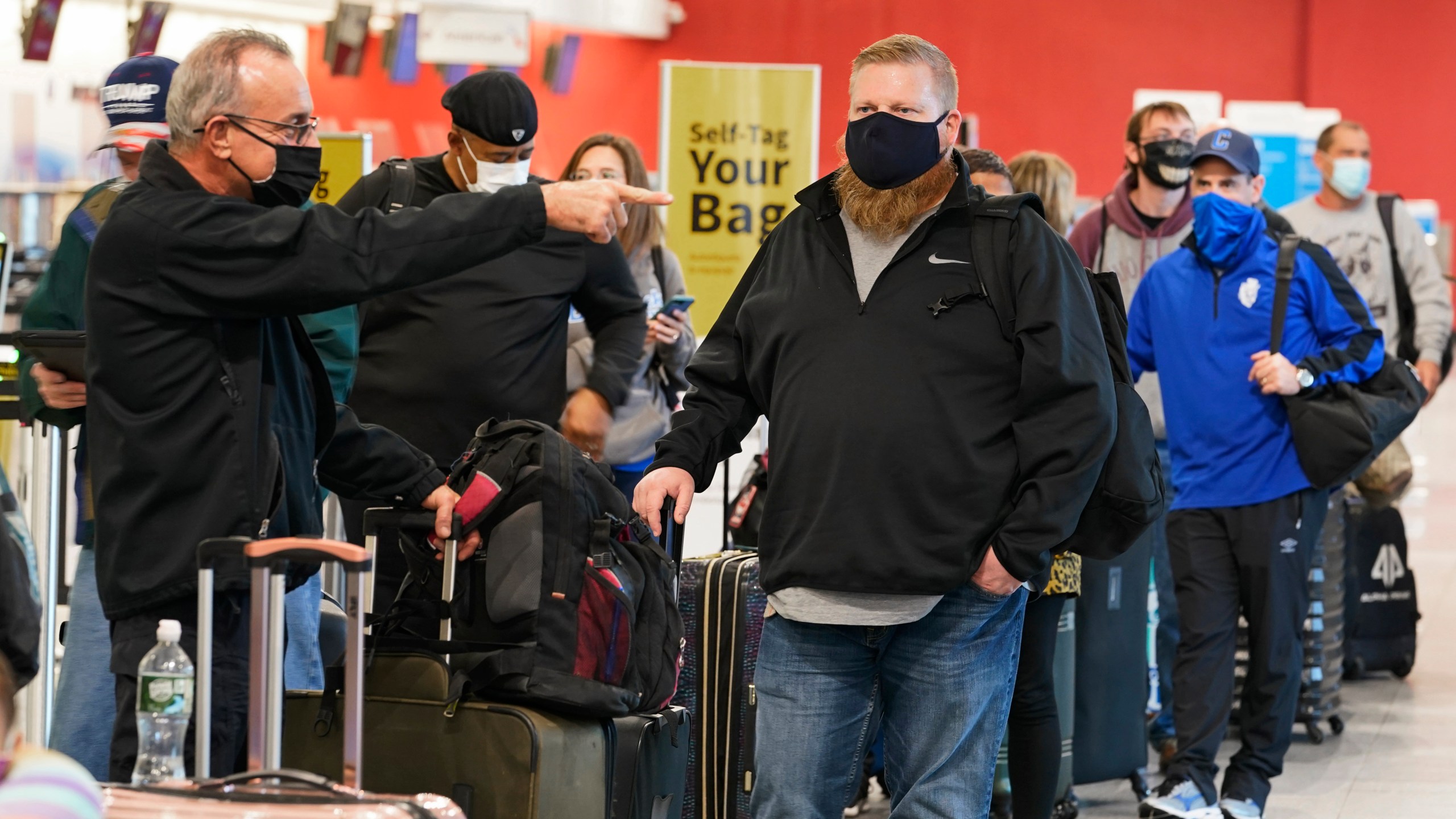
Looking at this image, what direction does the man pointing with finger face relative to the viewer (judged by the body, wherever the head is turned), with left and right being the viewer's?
facing to the right of the viewer

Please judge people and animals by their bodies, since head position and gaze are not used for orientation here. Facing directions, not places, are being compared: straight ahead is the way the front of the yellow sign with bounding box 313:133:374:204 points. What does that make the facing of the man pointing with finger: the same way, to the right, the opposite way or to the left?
to the left

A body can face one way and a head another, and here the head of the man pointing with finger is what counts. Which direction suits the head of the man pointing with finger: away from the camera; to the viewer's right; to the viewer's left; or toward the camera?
to the viewer's right

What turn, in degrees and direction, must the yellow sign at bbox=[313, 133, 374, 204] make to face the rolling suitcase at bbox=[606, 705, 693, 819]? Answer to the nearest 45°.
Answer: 0° — it already faces it

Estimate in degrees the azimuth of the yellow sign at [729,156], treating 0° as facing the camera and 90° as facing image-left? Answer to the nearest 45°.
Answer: approximately 0°

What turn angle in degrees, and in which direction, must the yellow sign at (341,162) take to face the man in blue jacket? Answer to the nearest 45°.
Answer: approximately 45° to its left
